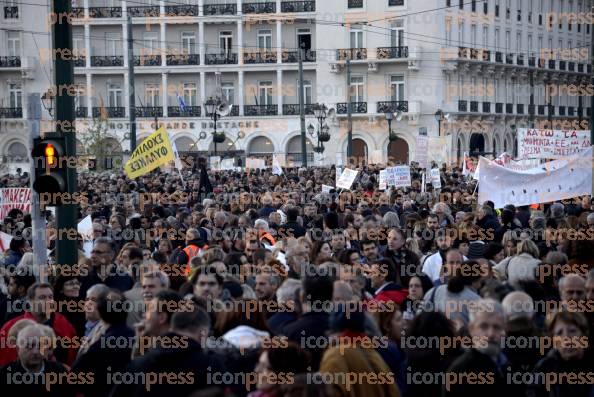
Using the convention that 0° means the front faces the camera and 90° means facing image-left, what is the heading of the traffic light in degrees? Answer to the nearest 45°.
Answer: approximately 0°

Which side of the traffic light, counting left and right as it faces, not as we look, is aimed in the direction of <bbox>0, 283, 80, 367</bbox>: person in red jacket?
front

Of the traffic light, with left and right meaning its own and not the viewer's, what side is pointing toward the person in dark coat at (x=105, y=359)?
front

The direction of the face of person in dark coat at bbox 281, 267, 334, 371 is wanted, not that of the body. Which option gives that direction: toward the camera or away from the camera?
away from the camera

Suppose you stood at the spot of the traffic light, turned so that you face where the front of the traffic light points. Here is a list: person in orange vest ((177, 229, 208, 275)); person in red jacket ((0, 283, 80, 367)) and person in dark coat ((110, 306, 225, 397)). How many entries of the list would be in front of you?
2

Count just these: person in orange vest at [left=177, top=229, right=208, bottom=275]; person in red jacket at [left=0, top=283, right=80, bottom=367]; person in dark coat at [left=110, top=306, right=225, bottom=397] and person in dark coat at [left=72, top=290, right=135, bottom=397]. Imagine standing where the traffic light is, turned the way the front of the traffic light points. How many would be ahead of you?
3

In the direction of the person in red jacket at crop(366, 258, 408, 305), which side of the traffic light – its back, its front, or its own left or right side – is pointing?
left

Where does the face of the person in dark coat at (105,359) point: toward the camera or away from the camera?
away from the camera

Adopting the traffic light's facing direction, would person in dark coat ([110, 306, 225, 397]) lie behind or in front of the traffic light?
in front

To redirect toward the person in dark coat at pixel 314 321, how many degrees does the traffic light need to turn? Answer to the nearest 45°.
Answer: approximately 45° to its left

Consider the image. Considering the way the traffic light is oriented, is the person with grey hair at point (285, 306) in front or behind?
in front

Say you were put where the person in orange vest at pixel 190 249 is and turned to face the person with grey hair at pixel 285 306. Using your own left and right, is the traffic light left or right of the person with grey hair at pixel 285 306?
right

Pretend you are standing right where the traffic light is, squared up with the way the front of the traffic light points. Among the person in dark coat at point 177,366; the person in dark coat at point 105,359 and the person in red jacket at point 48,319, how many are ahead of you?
3
